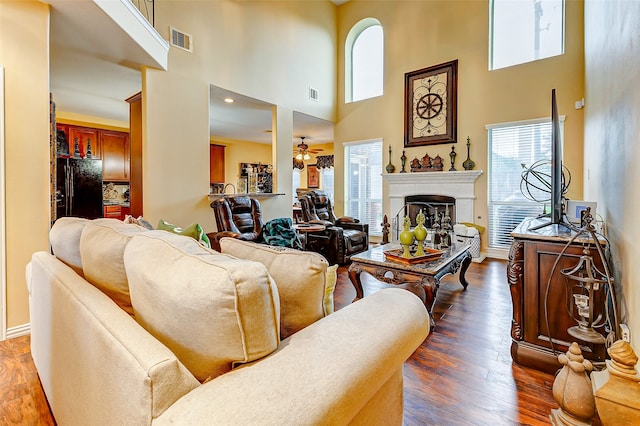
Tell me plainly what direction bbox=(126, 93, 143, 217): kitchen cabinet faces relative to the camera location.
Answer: facing to the left of the viewer

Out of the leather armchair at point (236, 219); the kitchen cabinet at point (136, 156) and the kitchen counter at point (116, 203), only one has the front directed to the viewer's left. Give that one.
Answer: the kitchen cabinet

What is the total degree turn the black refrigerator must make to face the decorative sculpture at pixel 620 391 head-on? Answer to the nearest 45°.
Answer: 0° — it already faces it

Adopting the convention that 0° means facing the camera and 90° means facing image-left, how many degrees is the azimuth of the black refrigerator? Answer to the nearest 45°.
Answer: approximately 0°

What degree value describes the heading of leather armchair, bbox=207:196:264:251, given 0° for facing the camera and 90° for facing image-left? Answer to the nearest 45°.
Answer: approximately 315°

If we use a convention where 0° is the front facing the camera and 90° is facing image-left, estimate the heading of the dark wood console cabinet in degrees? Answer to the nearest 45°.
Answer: approximately 90°

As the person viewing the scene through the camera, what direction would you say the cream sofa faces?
facing away from the viewer and to the right of the viewer

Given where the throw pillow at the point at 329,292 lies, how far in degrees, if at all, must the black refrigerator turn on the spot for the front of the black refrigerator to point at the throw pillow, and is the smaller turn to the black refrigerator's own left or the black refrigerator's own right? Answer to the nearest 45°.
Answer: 0° — it already faces it
